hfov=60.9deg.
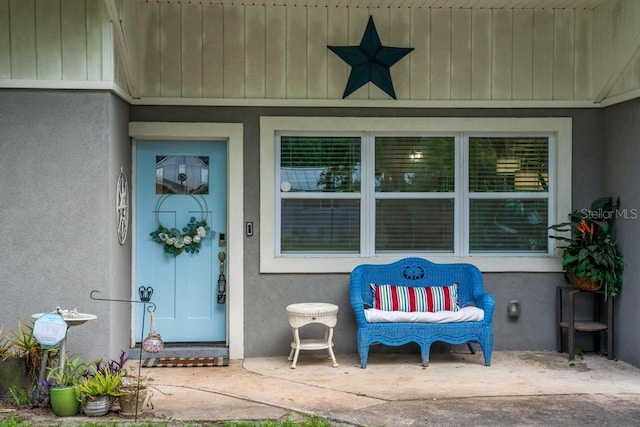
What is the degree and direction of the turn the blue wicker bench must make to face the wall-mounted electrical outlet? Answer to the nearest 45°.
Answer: approximately 135° to its left

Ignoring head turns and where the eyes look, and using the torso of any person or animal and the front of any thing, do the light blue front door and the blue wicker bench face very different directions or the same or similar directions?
same or similar directions

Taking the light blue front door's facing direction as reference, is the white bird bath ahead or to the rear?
ahead

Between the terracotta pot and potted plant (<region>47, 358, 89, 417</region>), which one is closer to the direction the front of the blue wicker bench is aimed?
the potted plant

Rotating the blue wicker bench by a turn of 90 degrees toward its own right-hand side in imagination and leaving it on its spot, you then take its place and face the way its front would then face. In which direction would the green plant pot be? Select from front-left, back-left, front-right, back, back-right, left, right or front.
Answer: front-left

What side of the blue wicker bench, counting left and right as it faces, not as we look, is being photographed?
front

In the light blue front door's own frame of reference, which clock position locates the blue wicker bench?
The blue wicker bench is roughly at 10 o'clock from the light blue front door.

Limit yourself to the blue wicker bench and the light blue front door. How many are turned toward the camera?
2

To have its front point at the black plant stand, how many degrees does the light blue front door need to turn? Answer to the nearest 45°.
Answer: approximately 90° to its left

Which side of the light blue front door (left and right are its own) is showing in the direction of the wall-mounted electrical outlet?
left

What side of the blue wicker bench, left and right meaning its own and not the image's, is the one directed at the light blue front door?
right

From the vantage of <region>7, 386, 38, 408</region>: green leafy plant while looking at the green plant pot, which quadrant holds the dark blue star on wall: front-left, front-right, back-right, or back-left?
front-left

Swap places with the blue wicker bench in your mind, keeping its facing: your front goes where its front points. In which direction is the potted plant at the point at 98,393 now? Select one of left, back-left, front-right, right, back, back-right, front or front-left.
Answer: front-right

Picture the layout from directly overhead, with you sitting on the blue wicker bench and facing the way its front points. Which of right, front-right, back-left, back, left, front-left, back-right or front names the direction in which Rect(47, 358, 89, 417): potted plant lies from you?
front-right
